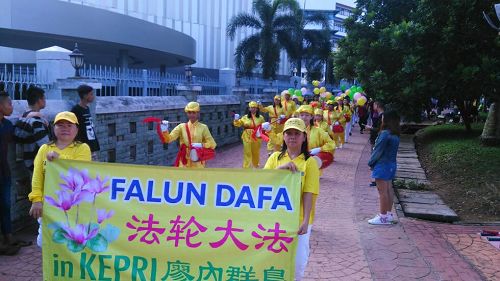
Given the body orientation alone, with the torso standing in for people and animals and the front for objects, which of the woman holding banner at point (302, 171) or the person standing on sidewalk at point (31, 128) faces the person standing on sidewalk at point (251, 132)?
the person standing on sidewalk at point (31, 128)

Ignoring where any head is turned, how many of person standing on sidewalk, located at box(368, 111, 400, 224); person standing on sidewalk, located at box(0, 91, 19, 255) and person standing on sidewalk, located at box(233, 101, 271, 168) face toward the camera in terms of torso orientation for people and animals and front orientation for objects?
1

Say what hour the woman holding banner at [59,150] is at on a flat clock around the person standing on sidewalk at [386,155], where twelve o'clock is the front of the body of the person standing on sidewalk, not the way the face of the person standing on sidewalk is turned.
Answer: The woman holding banner is roughly at 10 o'clock from the person standing on sidewalk.

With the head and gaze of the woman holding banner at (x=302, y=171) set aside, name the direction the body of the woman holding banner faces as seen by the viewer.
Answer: toward the camera

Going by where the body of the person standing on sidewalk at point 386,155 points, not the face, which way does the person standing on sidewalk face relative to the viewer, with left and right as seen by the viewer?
facing to the left of the viewer

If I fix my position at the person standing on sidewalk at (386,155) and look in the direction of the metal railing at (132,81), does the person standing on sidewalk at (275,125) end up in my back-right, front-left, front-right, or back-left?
front-right

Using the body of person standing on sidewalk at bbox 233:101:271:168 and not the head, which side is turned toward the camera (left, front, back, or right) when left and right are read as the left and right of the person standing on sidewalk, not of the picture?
front

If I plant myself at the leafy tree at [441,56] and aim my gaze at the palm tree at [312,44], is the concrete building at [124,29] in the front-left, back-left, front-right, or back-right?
front-left

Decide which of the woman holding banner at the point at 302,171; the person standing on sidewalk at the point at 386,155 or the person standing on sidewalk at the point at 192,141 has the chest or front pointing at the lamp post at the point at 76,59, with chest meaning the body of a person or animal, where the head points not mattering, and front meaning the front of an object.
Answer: the person standing on sidewalk at the point at 386,155

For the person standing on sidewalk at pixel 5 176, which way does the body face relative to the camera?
to the viewer's right

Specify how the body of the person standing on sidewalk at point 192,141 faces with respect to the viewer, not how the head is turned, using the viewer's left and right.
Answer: facing the viewer

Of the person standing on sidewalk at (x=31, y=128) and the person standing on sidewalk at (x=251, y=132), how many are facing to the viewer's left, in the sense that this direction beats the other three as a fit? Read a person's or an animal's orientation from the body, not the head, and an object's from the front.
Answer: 0

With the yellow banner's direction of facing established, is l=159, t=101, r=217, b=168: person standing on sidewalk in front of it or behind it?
behind

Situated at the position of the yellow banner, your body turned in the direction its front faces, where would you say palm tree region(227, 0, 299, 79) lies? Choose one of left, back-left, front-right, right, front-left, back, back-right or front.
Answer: back
